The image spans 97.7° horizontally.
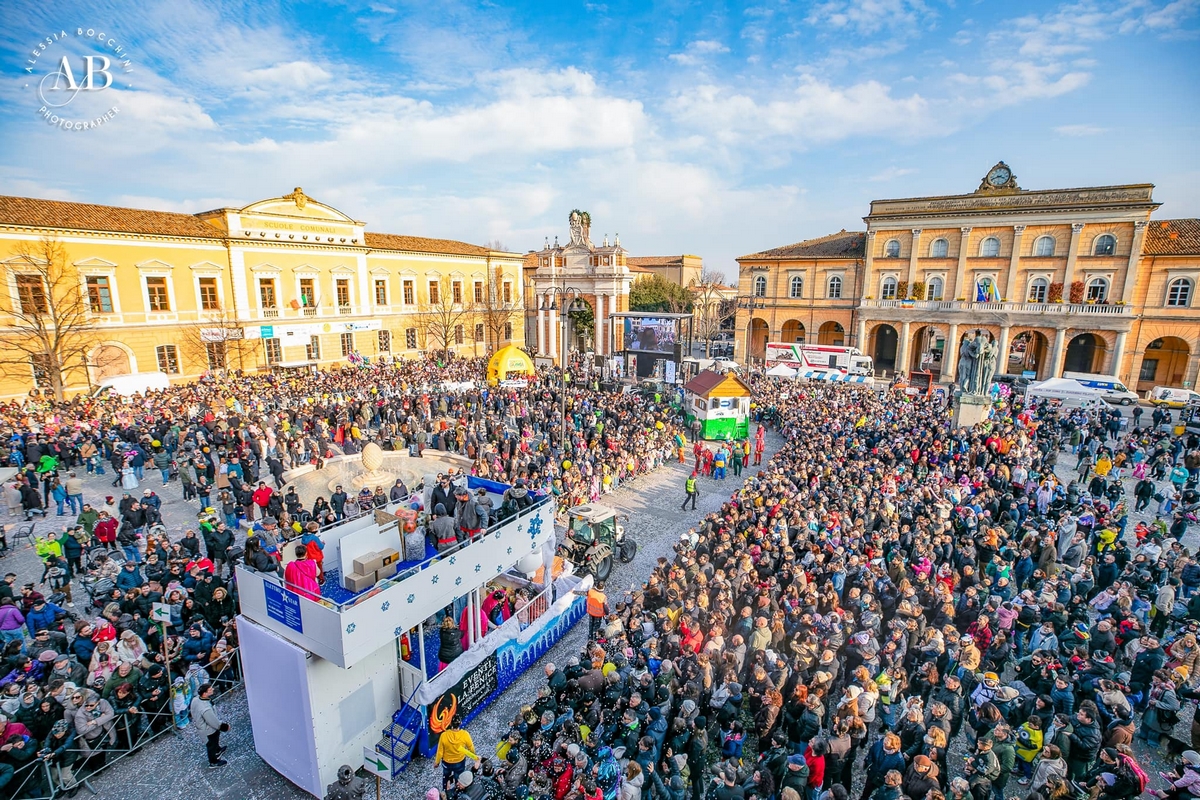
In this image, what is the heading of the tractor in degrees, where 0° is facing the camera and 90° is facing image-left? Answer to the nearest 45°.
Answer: approximately 225°

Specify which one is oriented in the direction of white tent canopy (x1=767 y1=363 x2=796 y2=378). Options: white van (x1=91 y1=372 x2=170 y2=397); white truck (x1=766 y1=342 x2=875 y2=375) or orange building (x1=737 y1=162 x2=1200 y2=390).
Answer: the orange building

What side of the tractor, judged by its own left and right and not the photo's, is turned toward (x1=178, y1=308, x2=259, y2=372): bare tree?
left

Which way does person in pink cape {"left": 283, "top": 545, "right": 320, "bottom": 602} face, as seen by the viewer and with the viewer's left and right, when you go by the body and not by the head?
facing away from the viewer

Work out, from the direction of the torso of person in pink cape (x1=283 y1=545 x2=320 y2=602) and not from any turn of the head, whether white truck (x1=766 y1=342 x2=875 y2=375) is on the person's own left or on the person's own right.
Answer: on the person's own right

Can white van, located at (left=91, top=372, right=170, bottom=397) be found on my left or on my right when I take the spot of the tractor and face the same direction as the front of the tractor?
on my left

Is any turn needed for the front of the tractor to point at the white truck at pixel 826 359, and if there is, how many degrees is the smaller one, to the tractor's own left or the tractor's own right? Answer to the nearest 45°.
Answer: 0° — it already faces it

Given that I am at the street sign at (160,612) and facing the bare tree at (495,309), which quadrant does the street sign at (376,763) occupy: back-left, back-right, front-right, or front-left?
back-right

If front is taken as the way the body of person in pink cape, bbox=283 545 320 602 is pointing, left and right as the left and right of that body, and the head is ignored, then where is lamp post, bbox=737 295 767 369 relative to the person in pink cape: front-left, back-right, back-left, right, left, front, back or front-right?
front-right

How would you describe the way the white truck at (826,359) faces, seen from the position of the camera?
facing to the right of the viewer
